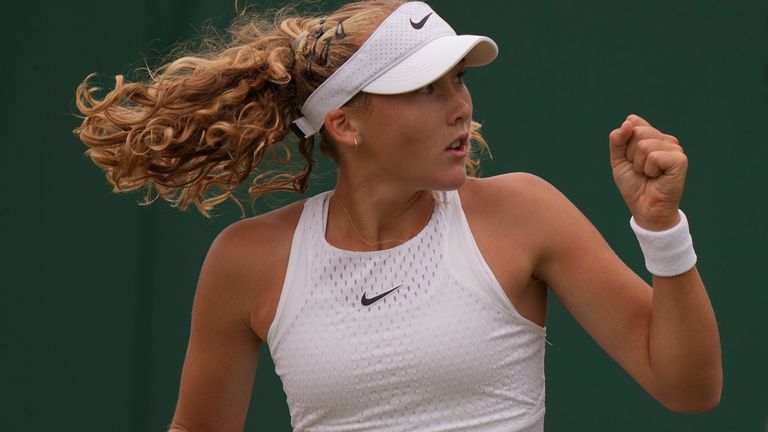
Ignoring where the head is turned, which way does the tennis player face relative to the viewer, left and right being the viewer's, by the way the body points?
facing the viewer
